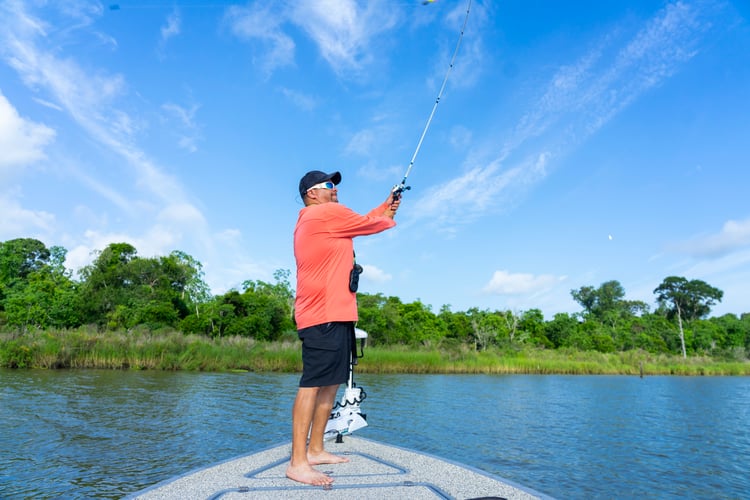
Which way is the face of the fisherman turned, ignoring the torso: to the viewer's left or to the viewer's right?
to the viewer's right

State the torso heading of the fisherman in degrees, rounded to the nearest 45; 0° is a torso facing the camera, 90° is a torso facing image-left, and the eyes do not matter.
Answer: approximately 270°
